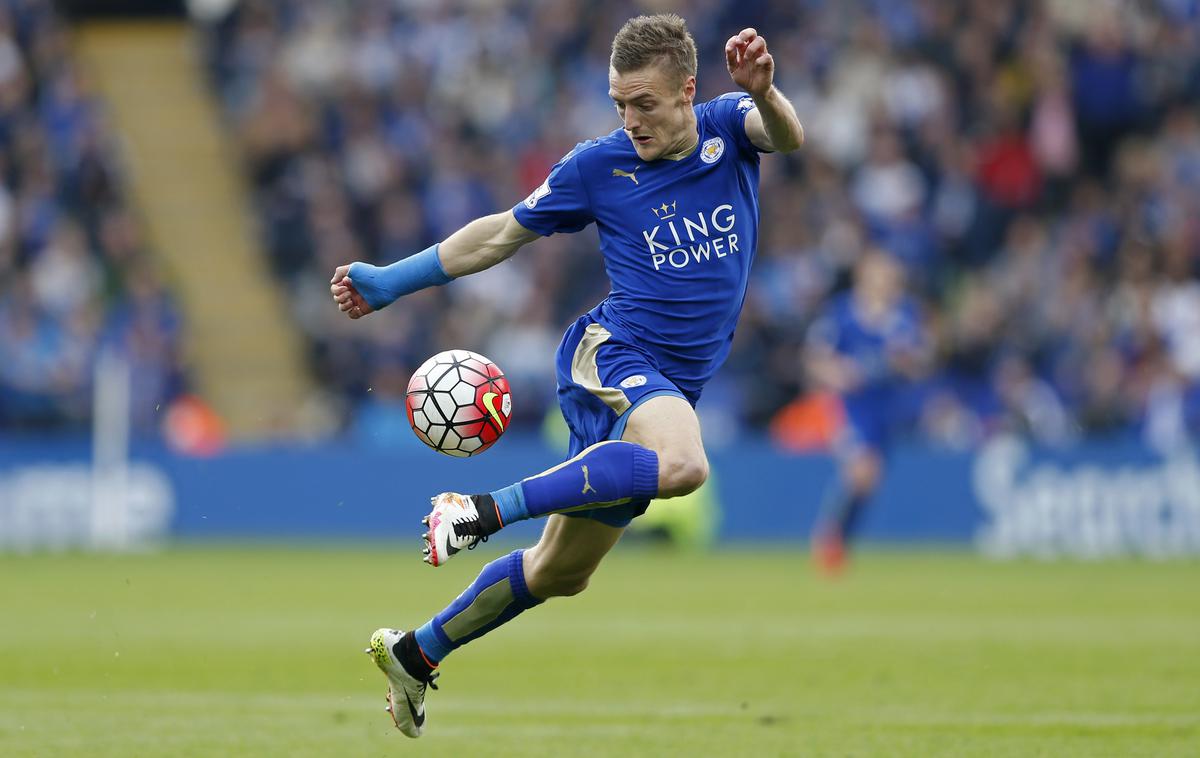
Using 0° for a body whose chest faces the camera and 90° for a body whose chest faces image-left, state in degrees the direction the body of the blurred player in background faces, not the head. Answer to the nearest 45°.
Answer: approximately 0°

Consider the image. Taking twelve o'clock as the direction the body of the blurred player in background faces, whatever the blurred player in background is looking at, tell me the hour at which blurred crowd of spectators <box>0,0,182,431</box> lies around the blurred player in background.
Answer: The blurred crowd of spectators is roughly at 4 o'clock from the blurred player in background.

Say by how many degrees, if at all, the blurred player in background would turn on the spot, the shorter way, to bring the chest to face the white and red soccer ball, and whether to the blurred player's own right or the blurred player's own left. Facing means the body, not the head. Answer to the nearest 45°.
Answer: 0° — they already face it

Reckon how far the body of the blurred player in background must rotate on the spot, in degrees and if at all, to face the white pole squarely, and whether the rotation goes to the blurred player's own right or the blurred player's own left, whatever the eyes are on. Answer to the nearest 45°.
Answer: approximately 90° to the blurred player's own right

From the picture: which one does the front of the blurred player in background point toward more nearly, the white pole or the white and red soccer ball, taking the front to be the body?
the white and red soccer ball

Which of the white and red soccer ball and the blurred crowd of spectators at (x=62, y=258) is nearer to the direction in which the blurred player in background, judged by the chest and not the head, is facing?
the white and red soccer ball

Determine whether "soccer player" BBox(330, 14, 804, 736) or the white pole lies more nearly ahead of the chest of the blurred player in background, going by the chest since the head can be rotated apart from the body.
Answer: the soccer player

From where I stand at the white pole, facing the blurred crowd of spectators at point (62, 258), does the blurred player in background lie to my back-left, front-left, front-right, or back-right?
back-right

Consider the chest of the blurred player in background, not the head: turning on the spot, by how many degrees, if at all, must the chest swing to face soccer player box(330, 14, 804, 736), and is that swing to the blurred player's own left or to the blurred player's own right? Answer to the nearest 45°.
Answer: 0° — they already face them

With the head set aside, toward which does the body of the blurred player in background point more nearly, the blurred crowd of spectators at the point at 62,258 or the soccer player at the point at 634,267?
the soccer player
